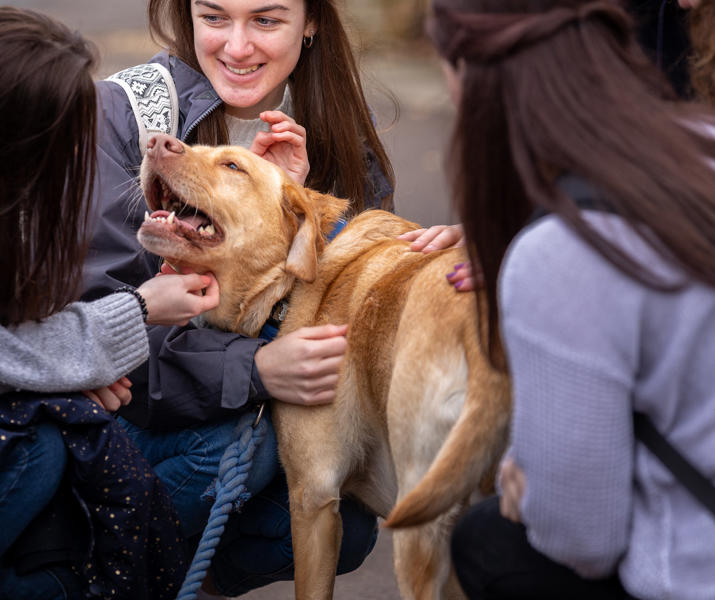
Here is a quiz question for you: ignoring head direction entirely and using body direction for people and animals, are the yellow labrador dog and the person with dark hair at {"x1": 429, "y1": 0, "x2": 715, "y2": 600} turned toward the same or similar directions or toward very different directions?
same or similar directions

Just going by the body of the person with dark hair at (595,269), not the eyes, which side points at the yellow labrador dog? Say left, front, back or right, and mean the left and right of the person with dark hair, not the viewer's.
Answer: front

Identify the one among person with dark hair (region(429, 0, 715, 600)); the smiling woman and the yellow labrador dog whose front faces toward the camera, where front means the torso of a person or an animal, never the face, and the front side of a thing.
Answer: the smiling woman

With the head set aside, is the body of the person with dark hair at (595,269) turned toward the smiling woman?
yes

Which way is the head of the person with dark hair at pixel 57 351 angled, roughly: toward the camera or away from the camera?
away from the camera

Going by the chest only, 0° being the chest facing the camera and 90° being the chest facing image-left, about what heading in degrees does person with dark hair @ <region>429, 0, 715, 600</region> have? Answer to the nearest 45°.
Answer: approximately 135°

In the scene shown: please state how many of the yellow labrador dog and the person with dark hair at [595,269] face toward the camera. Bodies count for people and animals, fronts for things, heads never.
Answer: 0

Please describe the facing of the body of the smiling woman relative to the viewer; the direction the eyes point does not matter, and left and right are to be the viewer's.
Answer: facing the viewer

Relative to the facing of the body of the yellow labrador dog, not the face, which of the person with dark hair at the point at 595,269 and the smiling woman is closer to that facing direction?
the smiling woman

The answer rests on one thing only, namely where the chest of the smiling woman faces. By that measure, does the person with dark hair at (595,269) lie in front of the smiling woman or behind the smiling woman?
in front

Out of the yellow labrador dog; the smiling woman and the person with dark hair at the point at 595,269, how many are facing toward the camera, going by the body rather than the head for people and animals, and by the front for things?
1

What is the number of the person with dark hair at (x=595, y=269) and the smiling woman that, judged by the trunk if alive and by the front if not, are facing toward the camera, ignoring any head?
1

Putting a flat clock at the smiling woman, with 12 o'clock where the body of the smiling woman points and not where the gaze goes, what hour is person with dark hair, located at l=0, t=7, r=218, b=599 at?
The person with dark hair is roughly at 1 o'clock from the smiling woman.

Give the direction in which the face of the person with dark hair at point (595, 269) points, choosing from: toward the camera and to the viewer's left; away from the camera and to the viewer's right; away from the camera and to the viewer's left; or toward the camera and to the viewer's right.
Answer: away from the camera and to the viewer's left

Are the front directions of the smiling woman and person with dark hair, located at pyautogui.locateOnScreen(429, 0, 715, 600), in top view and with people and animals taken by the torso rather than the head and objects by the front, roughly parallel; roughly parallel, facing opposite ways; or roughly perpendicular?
roughly parallel, facing opposite ways

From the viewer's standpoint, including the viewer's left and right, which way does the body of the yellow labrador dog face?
facing away from the viewer and to the left of the viewer

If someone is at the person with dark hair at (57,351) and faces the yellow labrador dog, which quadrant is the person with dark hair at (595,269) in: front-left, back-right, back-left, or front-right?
front-right

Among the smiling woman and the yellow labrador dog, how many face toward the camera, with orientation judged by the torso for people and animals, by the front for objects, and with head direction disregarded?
1

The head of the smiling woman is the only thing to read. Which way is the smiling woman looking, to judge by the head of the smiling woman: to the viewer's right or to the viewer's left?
to the viewer's left
